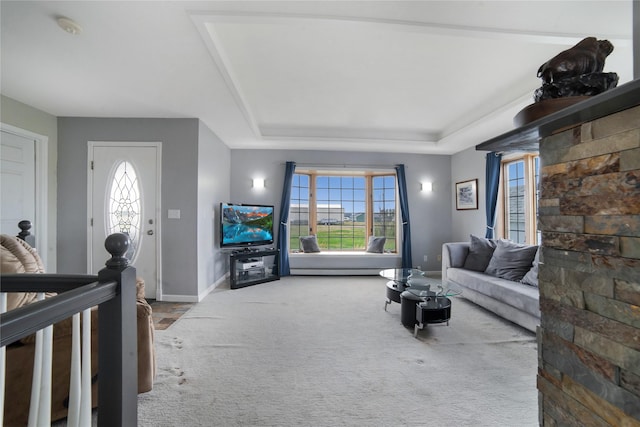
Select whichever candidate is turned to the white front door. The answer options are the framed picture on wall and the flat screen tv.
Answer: the framed picture on wall

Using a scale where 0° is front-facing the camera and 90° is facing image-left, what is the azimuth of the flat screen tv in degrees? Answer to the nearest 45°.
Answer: approximately 315°

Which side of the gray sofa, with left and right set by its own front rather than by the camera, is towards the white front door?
front

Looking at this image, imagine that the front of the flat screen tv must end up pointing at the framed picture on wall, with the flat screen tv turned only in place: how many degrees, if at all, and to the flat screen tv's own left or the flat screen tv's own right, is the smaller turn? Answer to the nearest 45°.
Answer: approximately 45° to the flat screen tv's own left

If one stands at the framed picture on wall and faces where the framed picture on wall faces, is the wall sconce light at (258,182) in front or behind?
in front

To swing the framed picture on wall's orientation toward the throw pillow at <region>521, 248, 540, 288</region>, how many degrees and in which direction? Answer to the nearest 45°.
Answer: approximately 45° to its left

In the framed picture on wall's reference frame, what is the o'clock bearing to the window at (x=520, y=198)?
The window is roughly at 9 o'clock from the framed picture on wall.

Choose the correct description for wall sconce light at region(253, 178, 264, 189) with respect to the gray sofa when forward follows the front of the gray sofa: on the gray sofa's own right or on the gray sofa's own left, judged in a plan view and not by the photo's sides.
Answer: on the gray sofa's own right

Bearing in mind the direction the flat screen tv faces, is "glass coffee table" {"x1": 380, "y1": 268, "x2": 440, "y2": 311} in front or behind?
in front

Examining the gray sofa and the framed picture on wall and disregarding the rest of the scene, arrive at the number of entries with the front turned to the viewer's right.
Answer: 0

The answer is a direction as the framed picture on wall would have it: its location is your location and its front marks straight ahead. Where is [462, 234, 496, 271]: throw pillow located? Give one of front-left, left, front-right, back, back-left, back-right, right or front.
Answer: front-left

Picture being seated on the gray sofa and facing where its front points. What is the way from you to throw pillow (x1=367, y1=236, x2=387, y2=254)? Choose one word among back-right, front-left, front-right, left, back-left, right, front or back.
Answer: right

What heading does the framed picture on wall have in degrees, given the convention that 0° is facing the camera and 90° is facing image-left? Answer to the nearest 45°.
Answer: approximately 45°

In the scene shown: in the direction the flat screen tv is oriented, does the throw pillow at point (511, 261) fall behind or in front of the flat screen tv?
in front
